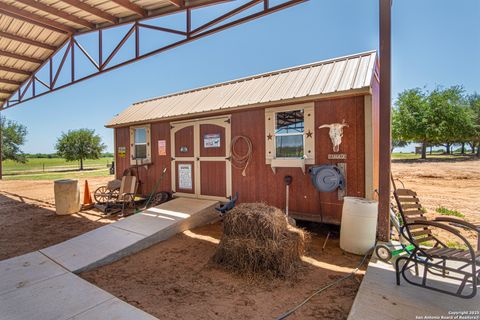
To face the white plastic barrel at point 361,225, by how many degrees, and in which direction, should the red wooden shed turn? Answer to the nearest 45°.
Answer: approximately 90° to its left

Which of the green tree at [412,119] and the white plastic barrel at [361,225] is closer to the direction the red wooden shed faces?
the white plastic barrel

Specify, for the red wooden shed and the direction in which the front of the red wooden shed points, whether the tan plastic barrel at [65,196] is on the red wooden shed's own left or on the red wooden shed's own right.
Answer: on the red wooden shed's own right

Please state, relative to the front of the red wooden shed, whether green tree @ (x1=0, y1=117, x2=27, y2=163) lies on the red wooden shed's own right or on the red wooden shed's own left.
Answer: on the red wooden shed's own right

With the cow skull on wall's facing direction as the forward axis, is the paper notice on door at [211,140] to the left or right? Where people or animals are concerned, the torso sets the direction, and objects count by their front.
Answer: on its right
